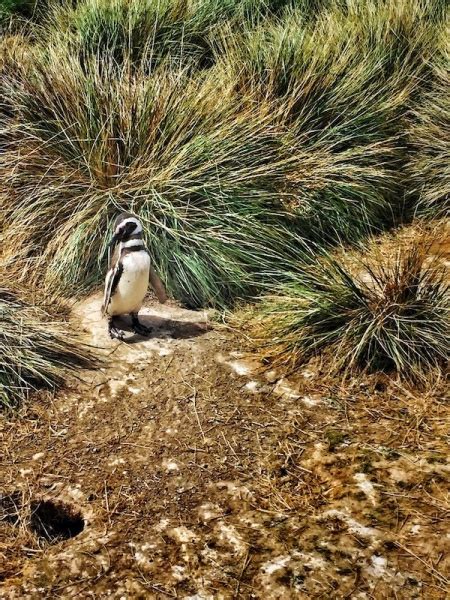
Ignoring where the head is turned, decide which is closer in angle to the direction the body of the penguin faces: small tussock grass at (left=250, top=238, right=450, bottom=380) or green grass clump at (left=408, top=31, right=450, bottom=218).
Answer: the small tussock grass

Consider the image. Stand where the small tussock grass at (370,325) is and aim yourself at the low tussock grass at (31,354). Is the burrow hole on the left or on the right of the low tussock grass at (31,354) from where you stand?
left

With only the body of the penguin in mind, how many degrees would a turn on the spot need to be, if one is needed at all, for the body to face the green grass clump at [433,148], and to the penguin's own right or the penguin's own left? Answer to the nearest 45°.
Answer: approximately 90° to the penguin's own left

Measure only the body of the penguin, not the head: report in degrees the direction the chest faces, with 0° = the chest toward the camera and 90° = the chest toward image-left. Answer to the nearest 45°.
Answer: approximately 315°

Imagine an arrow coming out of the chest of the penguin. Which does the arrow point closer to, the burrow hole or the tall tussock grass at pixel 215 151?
the burrow hole

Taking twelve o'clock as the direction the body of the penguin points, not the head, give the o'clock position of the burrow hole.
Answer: The burrow hole is roughly at 2 o'clock from the penguin.
